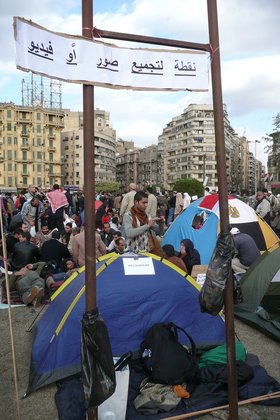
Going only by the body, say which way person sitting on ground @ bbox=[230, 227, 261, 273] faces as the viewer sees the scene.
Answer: to the viewer's left

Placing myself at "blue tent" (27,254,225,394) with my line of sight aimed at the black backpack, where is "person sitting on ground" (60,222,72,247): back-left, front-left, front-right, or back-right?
back-left

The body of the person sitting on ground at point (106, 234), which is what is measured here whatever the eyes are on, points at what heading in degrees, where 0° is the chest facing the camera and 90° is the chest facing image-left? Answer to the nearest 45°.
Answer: approximately 0°

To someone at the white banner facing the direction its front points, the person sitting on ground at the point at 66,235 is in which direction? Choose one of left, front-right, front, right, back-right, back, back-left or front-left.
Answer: back
